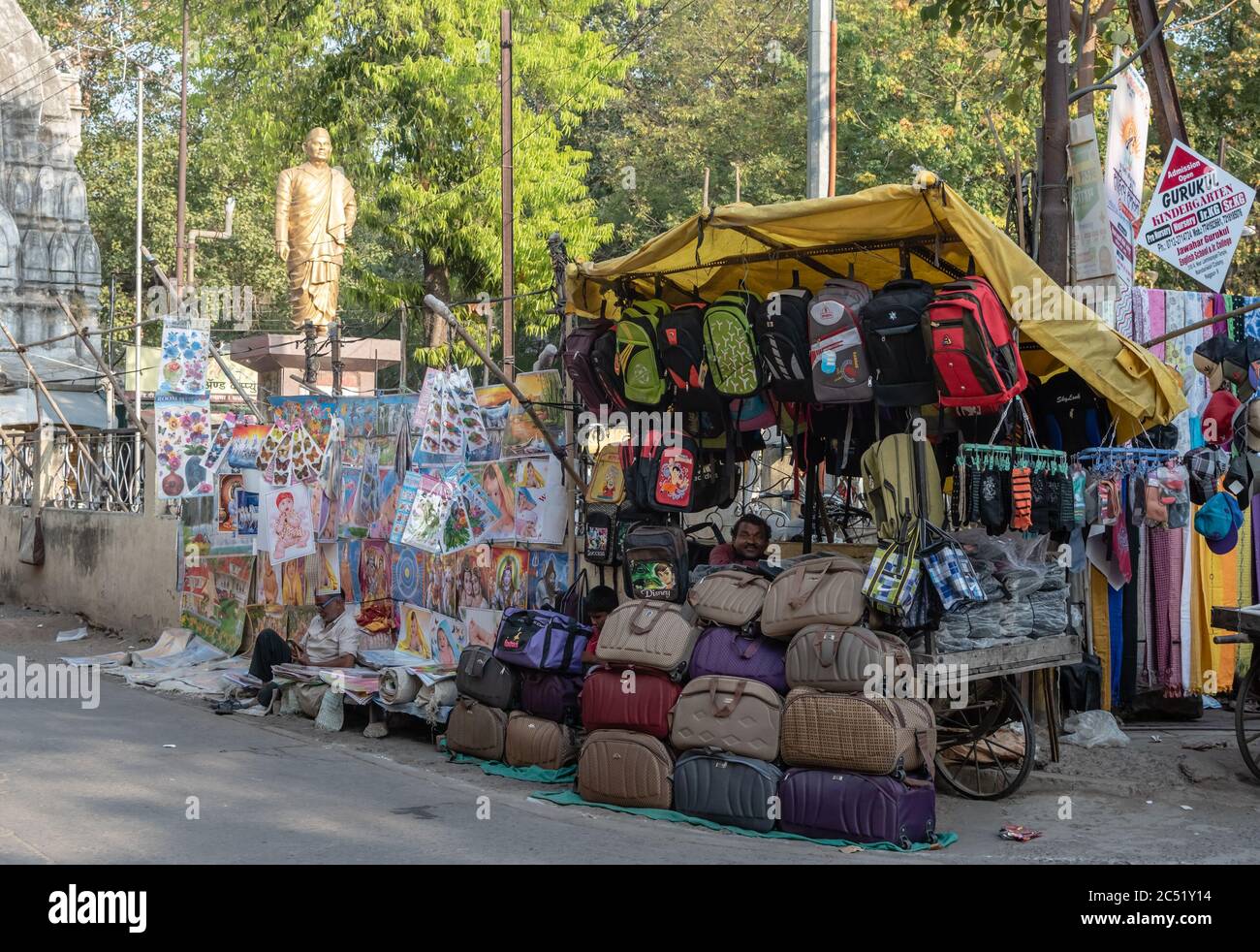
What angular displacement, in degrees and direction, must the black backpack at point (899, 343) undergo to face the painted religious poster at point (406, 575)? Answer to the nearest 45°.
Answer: approximately 135° to its right

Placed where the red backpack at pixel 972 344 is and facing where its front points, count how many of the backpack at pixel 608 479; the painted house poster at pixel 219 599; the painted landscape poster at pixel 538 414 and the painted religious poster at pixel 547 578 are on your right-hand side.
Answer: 4

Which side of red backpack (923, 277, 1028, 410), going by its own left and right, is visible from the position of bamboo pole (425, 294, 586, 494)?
right

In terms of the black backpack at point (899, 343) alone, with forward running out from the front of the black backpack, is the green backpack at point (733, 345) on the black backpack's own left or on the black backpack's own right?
on the black backpack's own right

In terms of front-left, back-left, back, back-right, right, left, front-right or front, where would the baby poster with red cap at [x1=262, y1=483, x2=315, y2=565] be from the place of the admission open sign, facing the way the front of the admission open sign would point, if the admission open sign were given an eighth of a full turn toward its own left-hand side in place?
back-right

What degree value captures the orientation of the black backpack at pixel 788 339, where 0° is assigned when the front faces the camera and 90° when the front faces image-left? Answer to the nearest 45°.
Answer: approximately 45°
